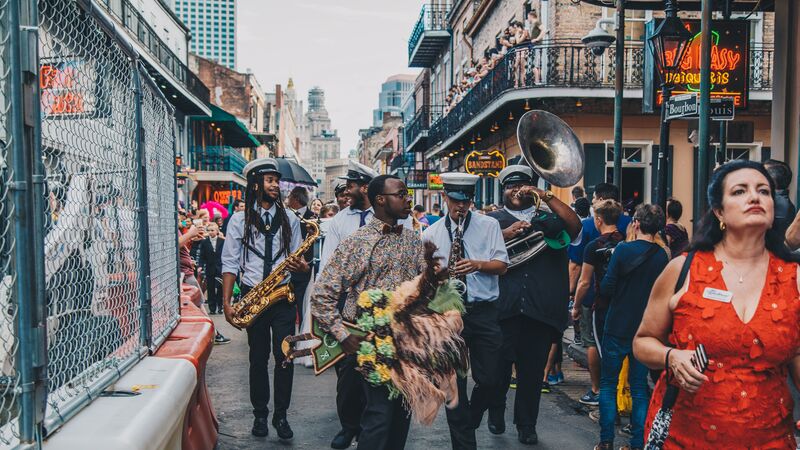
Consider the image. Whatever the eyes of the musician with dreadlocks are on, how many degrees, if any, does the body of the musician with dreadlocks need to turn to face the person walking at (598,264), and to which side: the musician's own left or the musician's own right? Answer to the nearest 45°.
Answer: approximately 90° to the musician's own left

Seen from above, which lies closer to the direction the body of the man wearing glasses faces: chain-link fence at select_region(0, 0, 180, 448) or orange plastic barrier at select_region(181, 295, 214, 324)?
the chain-link fence

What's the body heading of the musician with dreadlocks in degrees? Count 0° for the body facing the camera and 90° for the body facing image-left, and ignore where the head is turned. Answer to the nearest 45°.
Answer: approximately 0°

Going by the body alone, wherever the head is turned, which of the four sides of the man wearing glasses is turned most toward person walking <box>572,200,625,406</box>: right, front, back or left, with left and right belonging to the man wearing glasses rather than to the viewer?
left

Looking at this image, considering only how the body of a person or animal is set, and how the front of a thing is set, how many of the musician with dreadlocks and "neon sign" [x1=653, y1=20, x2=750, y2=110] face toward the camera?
2
